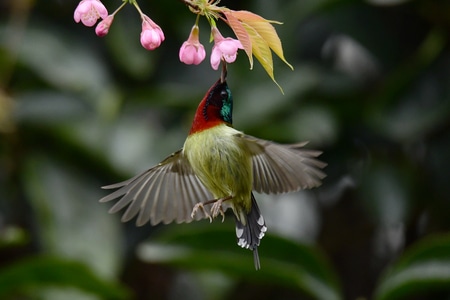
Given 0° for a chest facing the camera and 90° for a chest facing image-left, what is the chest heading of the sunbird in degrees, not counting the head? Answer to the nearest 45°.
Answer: approximately 45°
